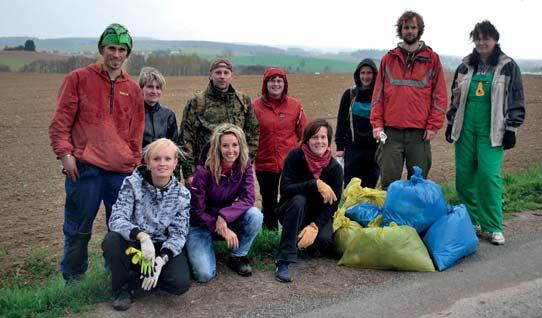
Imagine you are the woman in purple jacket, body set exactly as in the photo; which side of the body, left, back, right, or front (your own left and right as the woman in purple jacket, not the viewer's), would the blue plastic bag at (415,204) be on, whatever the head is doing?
left

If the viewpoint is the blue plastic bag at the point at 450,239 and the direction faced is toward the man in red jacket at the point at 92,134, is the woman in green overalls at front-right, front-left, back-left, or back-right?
back-right

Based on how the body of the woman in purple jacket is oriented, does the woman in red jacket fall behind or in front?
behind

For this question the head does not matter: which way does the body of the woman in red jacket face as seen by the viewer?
toward the camera

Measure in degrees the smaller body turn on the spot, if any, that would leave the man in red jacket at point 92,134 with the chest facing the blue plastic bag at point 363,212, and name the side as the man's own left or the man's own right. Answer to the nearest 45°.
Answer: approximately 90° to the man's own left

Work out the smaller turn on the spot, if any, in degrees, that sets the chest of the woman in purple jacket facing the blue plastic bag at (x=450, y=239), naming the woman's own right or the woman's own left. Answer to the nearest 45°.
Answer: approximately 90° to the woman's own left

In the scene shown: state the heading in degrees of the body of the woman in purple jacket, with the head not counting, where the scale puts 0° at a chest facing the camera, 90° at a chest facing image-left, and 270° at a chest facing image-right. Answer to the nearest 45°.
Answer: approximately 0°

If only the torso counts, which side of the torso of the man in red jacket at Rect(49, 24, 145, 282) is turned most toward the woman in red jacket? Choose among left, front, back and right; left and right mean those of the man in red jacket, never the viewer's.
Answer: left

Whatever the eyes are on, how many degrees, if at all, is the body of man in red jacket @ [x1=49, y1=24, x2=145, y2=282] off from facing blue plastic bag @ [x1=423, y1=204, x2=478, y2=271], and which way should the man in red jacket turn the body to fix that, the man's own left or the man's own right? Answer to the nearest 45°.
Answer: approximately 90° to the man's own left
